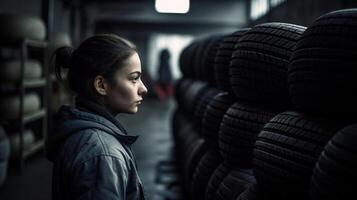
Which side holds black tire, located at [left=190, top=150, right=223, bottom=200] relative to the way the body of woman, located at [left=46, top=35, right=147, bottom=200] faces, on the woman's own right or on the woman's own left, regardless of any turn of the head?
on the woman's own left

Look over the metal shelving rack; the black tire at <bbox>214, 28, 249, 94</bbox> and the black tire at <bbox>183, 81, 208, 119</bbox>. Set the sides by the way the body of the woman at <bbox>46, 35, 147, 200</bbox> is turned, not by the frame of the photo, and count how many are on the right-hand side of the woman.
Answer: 0

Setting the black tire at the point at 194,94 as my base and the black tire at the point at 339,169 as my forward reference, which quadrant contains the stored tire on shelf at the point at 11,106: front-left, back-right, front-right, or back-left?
back-right

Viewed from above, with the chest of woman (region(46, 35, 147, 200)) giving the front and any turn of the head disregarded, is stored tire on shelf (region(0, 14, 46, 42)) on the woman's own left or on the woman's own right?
on the woman's own left

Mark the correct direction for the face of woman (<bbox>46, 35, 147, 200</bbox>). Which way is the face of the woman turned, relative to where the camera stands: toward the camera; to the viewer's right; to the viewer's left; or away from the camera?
to the viewer's right

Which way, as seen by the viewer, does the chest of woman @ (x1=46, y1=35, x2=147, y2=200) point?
to the viewer's right
